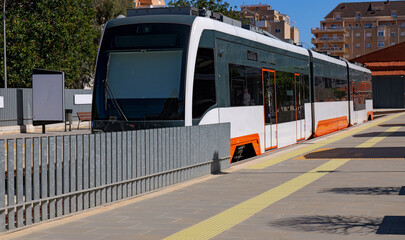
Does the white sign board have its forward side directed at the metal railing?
yes

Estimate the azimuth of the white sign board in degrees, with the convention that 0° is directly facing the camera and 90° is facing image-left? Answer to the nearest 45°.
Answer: approximately 0°

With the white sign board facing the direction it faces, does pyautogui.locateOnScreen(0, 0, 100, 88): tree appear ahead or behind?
behind

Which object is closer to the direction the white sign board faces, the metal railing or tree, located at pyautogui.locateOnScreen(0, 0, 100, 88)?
the metal railing
